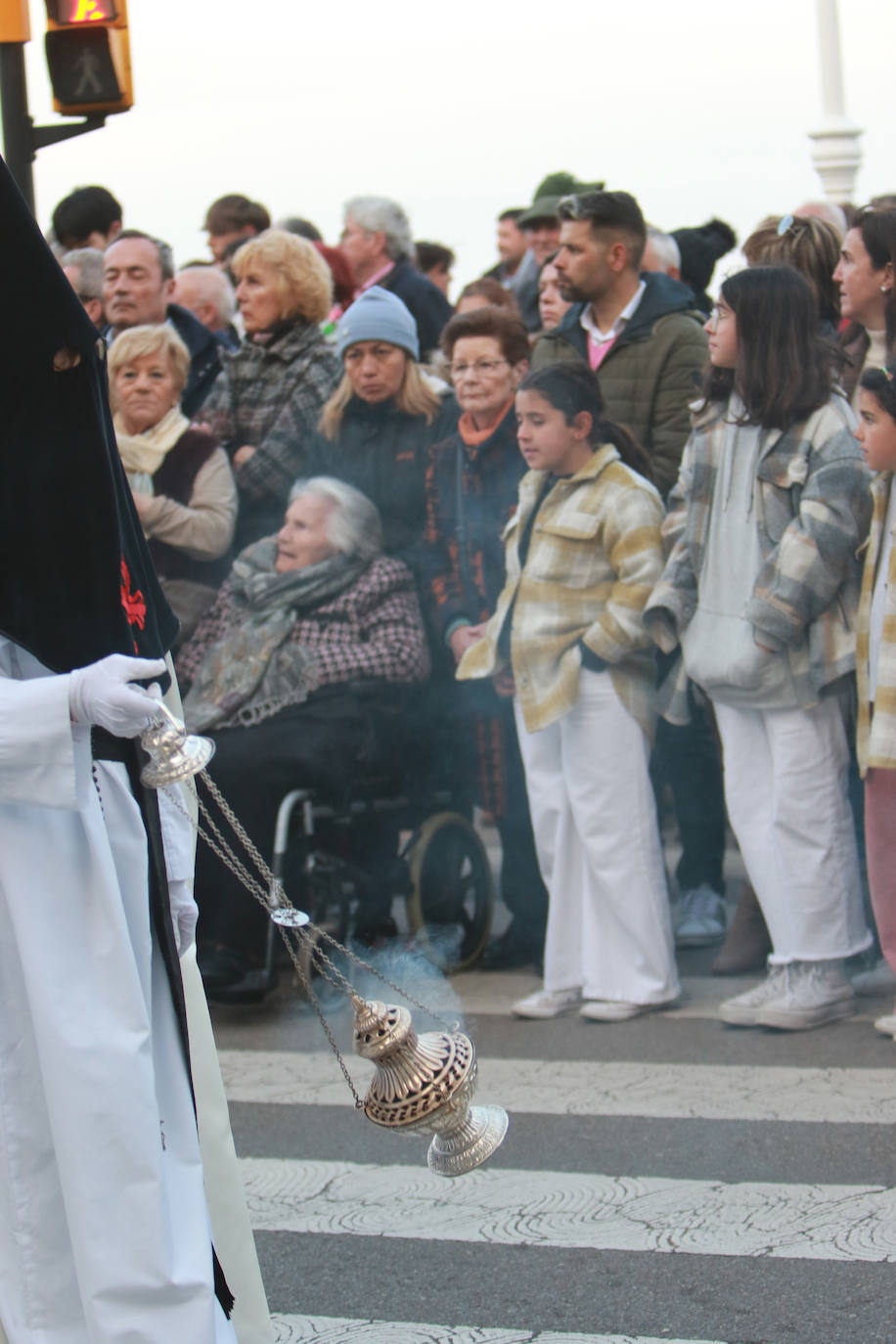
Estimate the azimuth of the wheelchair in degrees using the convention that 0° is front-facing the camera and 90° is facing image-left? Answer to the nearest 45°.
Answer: approximately 45°

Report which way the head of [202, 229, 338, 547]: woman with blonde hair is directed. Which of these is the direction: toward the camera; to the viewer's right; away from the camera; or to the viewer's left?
to the viewer's left

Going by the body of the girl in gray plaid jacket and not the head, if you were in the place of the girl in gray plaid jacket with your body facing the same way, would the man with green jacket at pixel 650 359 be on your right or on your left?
on your right

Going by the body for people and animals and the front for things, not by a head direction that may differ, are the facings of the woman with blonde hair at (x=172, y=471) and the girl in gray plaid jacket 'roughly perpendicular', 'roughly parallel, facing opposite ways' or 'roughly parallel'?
roughly parallel

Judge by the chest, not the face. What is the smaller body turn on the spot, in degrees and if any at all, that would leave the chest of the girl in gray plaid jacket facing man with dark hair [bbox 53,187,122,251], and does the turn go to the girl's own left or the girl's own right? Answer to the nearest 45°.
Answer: approximately 90° to the girl's own right

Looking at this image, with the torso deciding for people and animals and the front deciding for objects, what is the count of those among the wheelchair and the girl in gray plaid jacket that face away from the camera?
0

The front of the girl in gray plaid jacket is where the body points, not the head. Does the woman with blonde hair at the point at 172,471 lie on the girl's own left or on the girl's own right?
on the girl's own right

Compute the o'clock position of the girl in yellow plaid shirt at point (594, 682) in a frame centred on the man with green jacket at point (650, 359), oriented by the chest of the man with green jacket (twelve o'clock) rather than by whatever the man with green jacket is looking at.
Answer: The girl in yellow plaid shirt is roughly at 11 o'clock from the man with green jacket.

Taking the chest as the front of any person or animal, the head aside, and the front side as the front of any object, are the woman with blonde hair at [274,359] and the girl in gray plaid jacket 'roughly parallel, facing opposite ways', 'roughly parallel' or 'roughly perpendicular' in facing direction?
roughly parallel

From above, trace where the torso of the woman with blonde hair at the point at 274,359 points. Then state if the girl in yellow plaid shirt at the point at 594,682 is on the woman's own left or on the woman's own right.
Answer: on the woman's own left

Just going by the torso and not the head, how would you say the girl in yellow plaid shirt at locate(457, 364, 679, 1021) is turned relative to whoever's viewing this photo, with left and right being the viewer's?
facing the viewer and to the left of the viewer

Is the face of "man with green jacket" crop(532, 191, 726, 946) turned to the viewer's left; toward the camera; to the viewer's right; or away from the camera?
to the viewer's left

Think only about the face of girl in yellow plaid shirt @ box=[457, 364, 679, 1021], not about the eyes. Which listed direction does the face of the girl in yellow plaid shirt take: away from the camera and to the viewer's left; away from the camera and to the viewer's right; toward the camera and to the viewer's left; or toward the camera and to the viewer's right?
toward the camera and to the viewer's left

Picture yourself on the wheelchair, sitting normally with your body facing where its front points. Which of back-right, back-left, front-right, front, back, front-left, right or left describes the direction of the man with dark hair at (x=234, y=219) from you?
back-right

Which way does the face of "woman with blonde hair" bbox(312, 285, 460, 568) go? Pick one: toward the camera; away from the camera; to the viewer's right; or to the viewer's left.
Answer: toward the camera

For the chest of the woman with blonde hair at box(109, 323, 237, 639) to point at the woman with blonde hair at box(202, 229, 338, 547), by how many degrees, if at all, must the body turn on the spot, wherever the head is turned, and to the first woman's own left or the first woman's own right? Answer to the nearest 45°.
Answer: approximately 180°

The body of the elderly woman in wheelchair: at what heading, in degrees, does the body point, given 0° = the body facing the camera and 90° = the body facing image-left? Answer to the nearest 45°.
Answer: approximately 45°

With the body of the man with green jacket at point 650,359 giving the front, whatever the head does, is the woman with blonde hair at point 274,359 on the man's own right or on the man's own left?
on the man's own right
